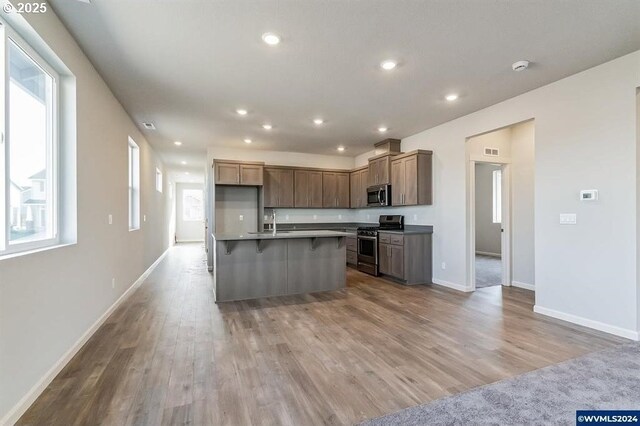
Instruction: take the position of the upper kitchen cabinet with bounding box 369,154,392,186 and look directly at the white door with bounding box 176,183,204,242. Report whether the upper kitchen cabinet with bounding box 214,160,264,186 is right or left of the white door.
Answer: left

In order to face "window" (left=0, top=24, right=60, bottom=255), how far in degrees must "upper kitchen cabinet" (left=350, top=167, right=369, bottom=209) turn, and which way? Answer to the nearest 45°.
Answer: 0° — it already faces it

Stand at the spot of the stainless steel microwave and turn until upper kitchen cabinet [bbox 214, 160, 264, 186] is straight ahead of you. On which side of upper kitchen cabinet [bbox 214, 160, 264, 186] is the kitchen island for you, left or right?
left

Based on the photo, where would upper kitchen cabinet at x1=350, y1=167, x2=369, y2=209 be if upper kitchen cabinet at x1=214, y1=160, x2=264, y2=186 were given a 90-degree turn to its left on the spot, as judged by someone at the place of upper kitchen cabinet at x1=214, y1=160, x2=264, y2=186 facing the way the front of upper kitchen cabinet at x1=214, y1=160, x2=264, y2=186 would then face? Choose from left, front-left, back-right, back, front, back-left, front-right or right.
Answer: front

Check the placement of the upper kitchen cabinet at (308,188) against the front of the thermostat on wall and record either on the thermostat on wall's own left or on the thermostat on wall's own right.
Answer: on the thermostat on wall's own right

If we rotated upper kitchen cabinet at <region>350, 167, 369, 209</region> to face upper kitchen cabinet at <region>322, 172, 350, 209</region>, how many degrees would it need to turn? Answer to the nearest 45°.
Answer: approximately 45° to its right

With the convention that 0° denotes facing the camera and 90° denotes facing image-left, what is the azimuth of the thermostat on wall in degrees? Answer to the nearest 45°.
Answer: approximately 45°

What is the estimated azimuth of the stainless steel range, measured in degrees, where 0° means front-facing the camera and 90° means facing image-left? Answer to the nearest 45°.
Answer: approximately 45°

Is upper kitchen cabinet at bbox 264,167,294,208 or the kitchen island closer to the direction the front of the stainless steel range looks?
the kitchen island

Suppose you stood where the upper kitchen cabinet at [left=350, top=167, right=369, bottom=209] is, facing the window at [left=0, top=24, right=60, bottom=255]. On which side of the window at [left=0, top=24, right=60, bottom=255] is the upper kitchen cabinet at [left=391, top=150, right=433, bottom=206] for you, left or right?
left

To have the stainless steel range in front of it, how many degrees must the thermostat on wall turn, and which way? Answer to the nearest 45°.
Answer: approximately 45° to its right
